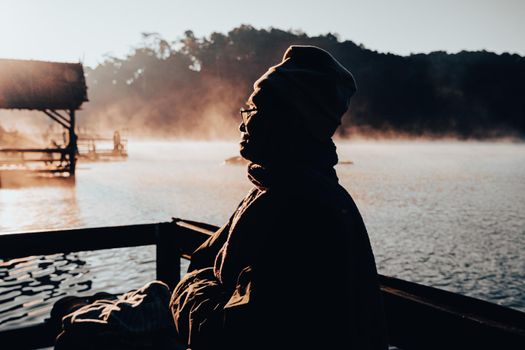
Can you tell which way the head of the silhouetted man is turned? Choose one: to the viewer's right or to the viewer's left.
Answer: to the viewer's left

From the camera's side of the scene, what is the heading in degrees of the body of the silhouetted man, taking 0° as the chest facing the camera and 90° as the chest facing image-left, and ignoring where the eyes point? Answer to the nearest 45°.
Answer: approximately 90°

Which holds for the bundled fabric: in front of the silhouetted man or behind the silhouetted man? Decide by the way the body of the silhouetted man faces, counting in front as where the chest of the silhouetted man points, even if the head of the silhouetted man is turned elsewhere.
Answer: in front

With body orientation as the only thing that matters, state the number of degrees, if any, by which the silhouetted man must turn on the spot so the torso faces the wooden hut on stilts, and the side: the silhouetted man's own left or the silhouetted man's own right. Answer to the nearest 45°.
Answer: approximately 45° to the silhouetted man's own right
